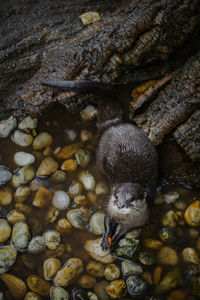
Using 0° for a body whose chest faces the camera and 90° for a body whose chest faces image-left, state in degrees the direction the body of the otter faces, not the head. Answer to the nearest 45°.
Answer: approximately 0°
